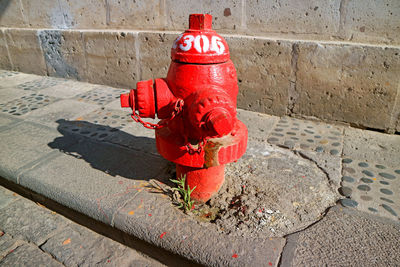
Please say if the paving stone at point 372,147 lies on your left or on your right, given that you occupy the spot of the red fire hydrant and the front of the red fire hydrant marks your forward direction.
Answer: on your left

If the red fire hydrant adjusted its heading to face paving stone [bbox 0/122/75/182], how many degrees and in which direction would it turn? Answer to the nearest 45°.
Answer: approximately 135° to its right

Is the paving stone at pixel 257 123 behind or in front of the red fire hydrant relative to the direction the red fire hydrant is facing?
behind

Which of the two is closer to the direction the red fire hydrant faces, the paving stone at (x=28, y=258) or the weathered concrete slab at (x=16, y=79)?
the paving stone

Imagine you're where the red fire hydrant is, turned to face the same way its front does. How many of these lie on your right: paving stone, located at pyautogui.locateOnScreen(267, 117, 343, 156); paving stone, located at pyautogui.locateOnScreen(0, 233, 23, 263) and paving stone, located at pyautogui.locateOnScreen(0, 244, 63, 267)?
2

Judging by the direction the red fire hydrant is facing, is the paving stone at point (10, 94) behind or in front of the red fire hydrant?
behind

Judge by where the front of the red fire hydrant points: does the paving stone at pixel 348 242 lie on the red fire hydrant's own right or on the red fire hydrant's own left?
on the red fire hydrant's own left

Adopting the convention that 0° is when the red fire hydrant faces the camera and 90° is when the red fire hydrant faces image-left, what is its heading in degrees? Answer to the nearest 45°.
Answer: approximately 0°

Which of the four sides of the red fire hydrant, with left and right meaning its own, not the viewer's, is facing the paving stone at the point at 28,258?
right

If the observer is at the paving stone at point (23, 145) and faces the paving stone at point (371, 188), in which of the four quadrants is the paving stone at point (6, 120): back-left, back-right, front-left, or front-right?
back-left

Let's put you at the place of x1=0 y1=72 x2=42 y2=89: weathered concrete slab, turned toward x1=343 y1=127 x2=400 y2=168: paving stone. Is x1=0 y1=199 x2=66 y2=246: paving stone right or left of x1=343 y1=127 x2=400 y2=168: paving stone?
right

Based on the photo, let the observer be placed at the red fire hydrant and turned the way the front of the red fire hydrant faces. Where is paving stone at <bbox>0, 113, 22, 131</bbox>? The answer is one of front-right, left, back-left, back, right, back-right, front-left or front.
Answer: back-right

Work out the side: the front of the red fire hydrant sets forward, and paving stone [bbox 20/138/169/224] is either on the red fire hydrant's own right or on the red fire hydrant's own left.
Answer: on the red fire hydrant's own right

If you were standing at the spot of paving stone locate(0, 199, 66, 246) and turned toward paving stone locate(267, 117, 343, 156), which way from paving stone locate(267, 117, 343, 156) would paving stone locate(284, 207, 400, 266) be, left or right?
right
